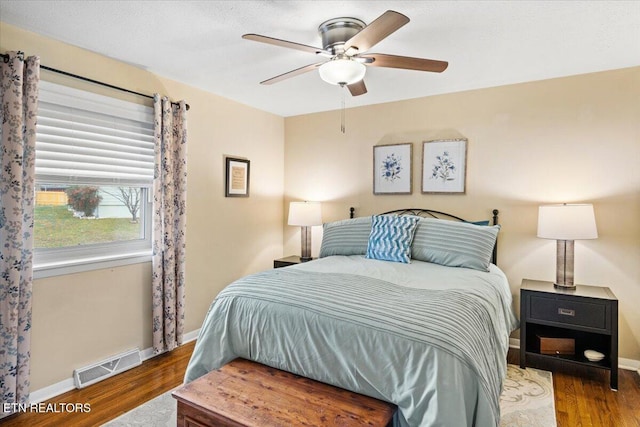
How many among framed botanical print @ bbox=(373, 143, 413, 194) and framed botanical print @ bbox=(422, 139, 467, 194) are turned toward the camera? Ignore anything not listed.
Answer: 2

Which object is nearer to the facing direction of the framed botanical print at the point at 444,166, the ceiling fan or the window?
the ceiling fan

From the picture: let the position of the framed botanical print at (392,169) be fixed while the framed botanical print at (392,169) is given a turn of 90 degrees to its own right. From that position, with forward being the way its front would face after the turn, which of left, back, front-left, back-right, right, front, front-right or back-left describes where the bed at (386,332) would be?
left

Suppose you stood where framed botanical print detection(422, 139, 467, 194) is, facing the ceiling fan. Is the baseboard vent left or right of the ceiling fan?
right

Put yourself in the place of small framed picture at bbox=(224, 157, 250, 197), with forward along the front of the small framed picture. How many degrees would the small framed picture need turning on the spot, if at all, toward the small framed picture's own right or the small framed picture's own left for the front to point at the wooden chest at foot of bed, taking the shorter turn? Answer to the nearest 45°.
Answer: approximately 45° to the small framed picture's own right

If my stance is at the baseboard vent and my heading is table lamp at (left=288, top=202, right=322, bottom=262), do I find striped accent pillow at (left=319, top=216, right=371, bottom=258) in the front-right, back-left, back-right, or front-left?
front-right

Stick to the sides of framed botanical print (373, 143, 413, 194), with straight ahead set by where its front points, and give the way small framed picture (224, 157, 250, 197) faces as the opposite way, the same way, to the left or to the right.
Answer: to the left

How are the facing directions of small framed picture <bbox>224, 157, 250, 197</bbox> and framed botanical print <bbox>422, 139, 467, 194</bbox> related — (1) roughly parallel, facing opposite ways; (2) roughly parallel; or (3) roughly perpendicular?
roughly perpendicular

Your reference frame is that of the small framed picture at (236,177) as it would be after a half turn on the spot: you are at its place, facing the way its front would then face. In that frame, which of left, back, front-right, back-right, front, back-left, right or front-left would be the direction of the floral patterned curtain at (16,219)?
left

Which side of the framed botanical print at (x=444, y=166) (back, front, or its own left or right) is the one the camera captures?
front

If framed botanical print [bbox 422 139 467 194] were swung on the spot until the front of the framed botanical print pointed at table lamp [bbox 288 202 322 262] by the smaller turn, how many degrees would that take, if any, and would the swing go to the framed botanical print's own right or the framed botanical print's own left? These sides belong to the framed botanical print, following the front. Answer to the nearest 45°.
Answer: approximately 90° to the framed botanical print's own right

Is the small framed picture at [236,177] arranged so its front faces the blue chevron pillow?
yes

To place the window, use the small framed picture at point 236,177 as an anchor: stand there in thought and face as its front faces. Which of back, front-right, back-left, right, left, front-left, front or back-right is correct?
right

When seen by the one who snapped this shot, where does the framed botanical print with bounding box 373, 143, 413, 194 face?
facing the viewer

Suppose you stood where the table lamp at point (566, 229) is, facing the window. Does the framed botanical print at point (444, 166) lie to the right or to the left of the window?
right

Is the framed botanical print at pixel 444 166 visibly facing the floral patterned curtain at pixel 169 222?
no

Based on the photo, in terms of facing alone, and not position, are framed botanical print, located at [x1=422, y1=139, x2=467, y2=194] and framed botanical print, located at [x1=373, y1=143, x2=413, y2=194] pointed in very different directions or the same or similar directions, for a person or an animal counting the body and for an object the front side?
same or similar directions

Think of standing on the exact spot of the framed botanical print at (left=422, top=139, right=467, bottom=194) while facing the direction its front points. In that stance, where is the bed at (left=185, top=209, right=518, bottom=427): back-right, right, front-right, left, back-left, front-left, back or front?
front

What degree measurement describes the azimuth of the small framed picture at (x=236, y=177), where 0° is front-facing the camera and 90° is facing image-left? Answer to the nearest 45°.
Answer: approximately 315°
